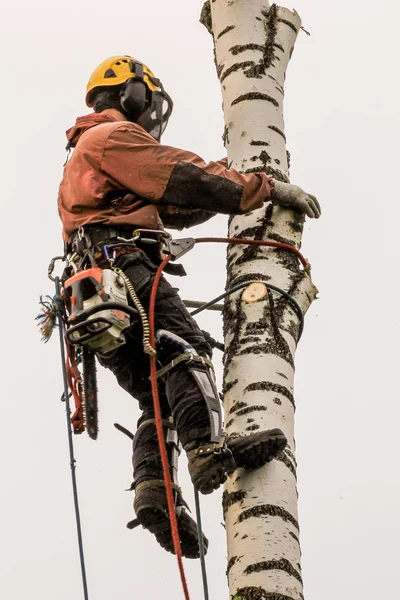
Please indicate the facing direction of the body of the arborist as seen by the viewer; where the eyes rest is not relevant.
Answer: to the viewer's right
